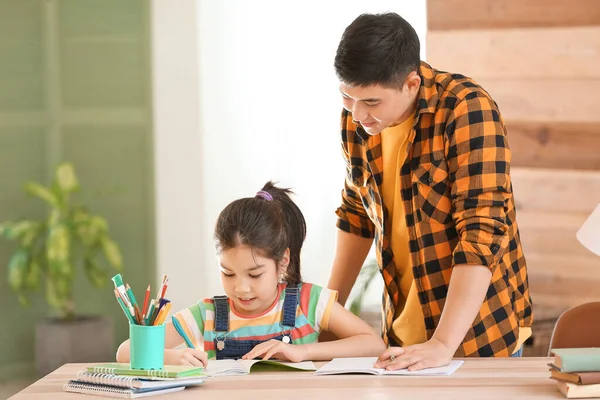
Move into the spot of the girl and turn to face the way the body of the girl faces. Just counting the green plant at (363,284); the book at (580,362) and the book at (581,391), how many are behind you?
1

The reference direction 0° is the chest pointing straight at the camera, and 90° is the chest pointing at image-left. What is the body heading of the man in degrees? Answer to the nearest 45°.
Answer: approximately 45°

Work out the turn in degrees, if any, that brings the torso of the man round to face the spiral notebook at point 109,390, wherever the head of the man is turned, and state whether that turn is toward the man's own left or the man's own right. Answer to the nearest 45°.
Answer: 0° — they already face it

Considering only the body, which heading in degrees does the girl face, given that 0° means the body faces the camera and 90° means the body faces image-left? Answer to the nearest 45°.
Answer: approximately 0°

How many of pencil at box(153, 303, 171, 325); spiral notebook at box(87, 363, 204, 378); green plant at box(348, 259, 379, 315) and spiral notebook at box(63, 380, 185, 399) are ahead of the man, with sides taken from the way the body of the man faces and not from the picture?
3

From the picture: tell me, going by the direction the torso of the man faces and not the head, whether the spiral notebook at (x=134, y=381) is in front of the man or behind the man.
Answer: in front

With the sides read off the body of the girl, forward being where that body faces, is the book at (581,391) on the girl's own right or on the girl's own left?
on the girl's own left

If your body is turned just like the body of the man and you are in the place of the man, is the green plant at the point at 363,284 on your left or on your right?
on your right
